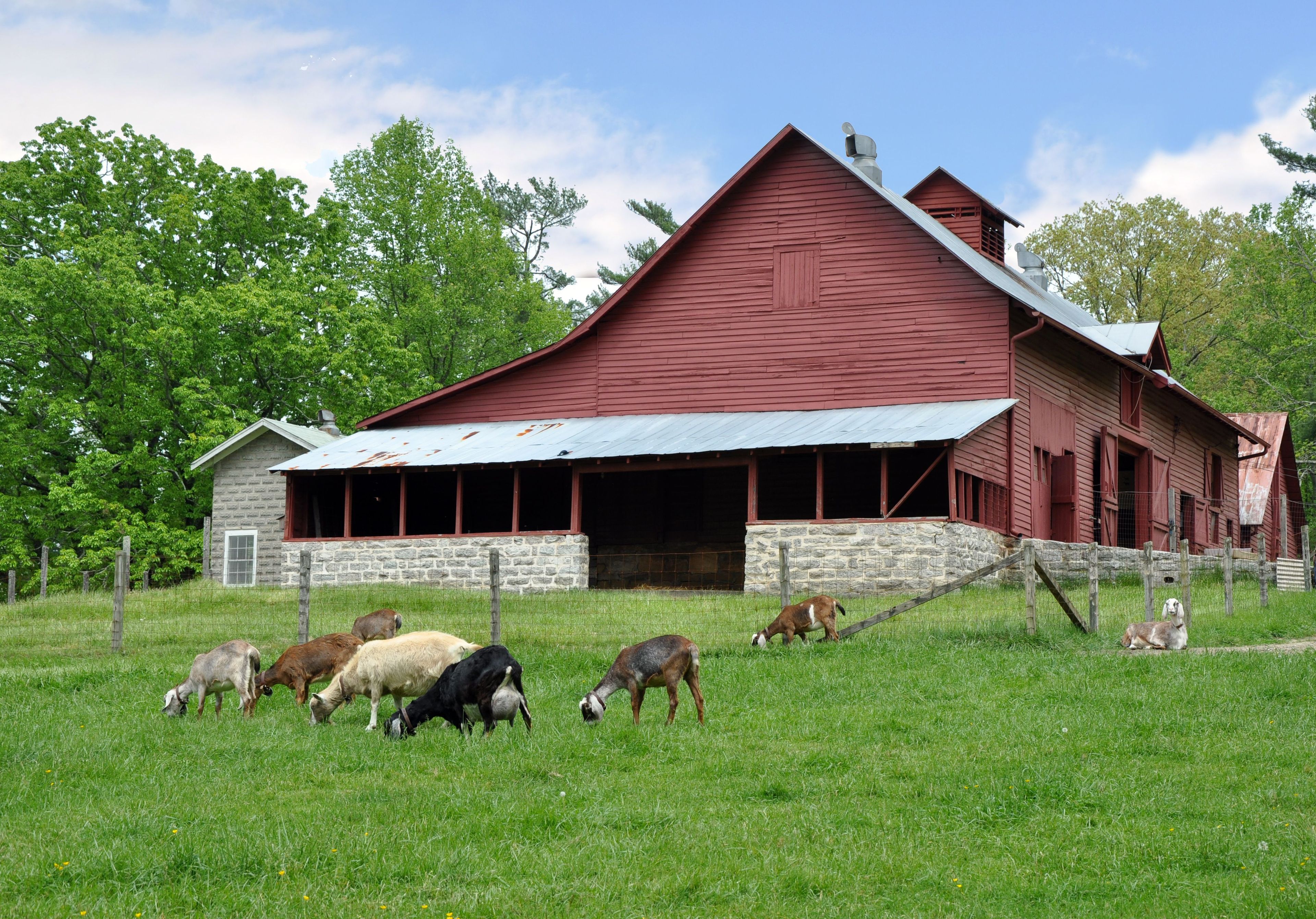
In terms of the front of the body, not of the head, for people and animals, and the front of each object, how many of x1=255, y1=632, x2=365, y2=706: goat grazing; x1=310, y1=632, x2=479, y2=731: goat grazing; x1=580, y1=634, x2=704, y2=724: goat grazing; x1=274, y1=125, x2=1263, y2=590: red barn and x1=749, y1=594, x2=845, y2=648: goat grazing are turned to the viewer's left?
4

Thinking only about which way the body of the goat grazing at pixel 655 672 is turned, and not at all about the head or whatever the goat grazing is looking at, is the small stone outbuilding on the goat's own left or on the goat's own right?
on the goat's own right

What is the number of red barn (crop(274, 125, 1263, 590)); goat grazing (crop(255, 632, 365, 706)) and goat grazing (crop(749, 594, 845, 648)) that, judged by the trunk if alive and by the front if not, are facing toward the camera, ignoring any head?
1

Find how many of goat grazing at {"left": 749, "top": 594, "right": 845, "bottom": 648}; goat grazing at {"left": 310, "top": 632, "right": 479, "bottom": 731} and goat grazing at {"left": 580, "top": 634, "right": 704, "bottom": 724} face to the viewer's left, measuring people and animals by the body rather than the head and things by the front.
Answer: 3

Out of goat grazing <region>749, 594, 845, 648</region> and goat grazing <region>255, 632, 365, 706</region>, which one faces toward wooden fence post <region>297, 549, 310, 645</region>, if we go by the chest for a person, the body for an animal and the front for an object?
goat grazing <region>749, 594, 845, 648</region>

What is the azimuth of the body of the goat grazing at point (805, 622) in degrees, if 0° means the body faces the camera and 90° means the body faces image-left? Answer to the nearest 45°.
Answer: approximately 90°

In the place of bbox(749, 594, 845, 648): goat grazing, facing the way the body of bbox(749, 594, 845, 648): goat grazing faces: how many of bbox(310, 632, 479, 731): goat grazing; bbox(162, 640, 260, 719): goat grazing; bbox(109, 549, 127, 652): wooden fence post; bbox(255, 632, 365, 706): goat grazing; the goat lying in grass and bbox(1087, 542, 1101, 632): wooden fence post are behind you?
2

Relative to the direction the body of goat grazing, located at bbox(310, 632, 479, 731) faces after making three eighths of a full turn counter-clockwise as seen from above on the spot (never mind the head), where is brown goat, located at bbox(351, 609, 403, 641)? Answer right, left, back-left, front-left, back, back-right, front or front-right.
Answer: back-left

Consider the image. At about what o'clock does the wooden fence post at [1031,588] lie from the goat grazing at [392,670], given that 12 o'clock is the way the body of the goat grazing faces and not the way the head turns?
The wooden fence post is roughly at 5 o'clock from the goat grazing.

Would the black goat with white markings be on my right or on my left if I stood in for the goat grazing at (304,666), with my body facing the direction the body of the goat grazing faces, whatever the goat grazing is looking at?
on my left

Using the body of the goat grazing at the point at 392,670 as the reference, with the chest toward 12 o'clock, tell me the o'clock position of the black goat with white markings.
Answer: The black goat with white markings is roughly at 8 o'clock from the goat grazing.

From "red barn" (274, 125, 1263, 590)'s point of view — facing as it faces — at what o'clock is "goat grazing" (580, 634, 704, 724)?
The goat grazing is roughly at 12 o'clock from the red barn.

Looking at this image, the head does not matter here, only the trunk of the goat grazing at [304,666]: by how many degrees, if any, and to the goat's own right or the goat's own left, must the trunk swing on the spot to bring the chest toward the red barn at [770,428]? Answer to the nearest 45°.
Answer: approximately 135° to the goat's own right

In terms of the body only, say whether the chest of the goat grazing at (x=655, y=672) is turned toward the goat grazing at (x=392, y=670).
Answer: yes

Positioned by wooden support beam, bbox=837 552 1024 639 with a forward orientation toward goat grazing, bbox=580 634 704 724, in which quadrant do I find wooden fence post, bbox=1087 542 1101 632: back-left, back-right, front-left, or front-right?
back-left

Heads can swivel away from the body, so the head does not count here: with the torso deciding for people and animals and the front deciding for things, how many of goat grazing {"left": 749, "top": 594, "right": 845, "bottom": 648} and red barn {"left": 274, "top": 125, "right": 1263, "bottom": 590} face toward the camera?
1

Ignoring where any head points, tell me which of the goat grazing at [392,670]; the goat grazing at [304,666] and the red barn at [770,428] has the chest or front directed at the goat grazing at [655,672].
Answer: the red barn

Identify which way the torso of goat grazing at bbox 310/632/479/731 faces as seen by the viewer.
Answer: to the viewer's left
